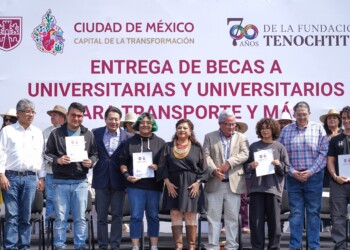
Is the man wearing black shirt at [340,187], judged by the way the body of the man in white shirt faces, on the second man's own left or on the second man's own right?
on the second man's own left

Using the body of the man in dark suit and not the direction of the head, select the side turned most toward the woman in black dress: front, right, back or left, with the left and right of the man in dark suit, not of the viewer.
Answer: left

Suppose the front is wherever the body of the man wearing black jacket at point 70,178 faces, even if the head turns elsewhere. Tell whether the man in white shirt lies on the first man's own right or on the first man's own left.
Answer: on the first man's own right

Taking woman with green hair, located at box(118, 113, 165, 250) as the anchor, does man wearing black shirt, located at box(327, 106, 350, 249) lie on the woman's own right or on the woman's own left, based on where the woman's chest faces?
on the woman's own left

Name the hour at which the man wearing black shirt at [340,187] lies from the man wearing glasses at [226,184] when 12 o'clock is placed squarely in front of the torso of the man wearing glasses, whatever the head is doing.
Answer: The man wearing black shirt is roughly at 9 o'clock from the man wearing glasses.

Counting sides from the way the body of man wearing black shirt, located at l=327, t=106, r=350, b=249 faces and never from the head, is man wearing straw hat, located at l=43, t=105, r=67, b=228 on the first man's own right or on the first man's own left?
on the first man's own right
